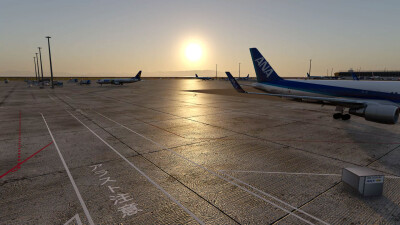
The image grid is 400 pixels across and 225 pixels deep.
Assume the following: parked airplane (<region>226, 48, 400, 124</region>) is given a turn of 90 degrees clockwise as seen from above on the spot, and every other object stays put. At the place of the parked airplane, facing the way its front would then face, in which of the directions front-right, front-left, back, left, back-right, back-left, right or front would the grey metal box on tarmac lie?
front-left

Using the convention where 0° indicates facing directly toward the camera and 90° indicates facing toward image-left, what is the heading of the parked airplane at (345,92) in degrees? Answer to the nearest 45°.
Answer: approximately 315°
